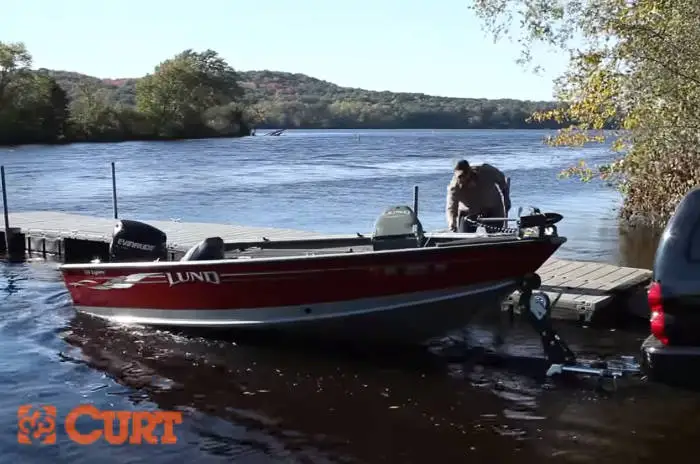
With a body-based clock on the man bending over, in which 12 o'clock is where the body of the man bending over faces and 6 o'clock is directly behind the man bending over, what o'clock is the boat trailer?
The boat trailer is roughly at 10 o'clock from the man bending over.

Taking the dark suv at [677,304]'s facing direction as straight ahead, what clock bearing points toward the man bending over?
The man bending over is roughly at 8 o'clock from the dark suv.

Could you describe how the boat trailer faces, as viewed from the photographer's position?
facing to the right of the viewer

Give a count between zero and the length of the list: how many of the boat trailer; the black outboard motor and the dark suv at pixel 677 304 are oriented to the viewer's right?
3

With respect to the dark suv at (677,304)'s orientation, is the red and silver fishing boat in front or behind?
behind

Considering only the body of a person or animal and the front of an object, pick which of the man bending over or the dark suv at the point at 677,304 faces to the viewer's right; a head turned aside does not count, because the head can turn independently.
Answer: the dark suv

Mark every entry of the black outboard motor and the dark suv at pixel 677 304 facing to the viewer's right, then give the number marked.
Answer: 2

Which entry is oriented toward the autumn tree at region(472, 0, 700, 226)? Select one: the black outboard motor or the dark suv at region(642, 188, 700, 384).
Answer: the black outboard motor

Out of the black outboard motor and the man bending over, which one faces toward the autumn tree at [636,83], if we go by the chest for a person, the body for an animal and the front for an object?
the black outboard motor

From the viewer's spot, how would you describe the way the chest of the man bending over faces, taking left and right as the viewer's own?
facing the viewer and to the left of the viewer

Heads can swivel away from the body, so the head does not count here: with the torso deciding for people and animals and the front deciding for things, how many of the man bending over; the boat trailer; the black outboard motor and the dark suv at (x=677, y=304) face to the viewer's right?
3

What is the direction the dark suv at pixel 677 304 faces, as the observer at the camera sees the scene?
facing to the right of the viewer

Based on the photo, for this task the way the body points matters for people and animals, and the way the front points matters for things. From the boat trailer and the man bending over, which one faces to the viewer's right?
the boat trailer

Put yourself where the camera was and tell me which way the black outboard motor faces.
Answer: facing to the right of the viewer

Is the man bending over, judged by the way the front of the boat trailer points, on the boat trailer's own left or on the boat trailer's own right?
on the boat trailer's own left
